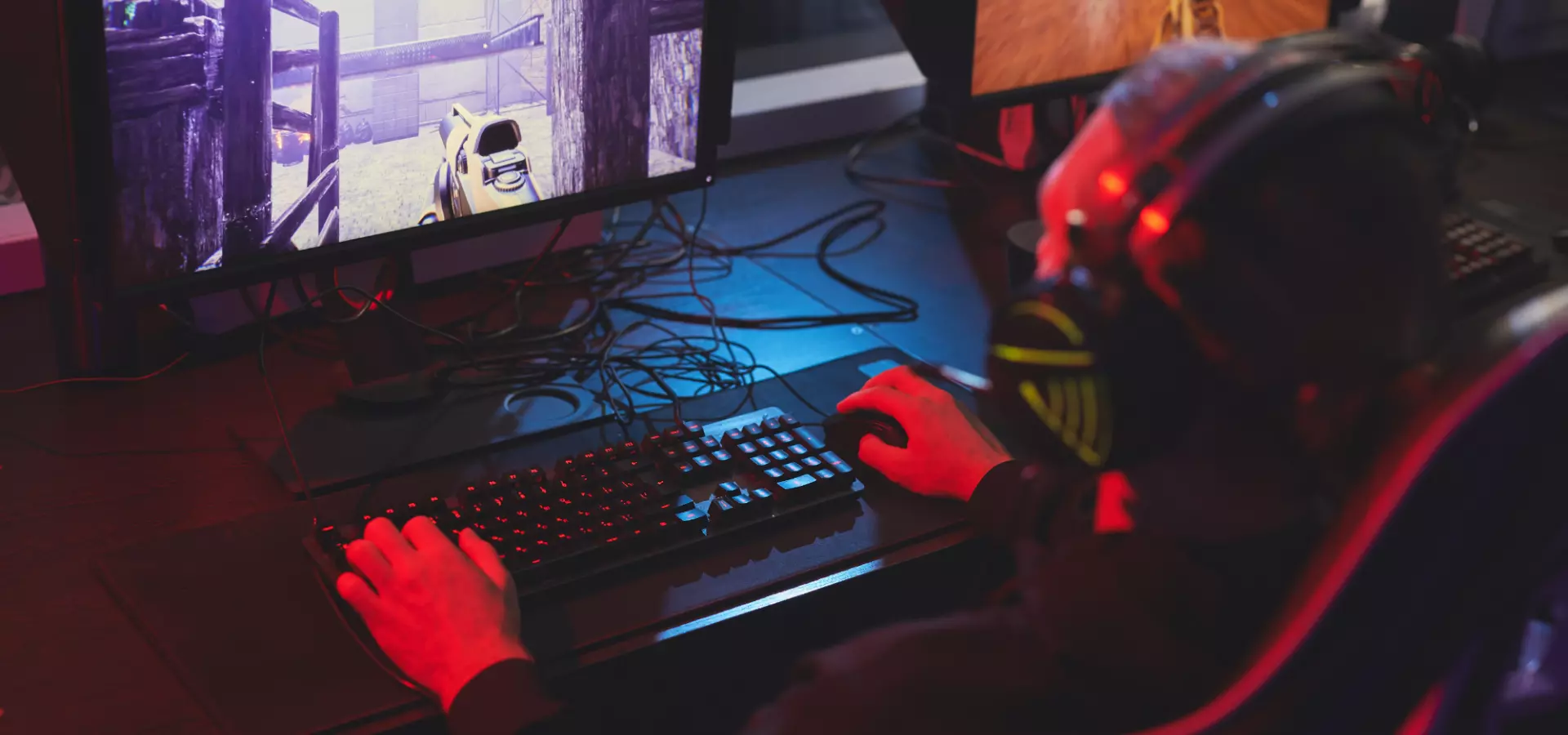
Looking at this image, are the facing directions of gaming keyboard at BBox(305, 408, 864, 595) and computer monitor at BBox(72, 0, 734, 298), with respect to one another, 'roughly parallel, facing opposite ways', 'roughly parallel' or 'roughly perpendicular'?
roughly parallel

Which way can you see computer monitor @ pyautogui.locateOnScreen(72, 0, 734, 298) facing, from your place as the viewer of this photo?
facing the viewer and to the right of the viewer

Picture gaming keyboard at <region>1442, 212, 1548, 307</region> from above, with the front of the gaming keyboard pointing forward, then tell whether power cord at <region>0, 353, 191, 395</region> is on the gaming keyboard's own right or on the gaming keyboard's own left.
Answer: on the gaming keyboard's own right

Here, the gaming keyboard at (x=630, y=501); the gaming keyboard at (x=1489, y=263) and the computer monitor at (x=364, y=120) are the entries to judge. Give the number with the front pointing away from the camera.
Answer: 0

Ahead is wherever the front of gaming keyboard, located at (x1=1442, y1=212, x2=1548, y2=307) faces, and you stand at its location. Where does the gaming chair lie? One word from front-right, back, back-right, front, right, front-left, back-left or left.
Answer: front-right

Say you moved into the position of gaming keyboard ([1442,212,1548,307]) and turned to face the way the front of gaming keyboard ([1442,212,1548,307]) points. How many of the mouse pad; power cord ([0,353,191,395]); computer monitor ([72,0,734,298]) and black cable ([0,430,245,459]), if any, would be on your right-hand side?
4

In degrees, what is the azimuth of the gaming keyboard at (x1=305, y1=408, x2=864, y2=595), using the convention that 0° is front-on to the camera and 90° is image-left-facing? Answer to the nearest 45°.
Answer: approximately 315°
